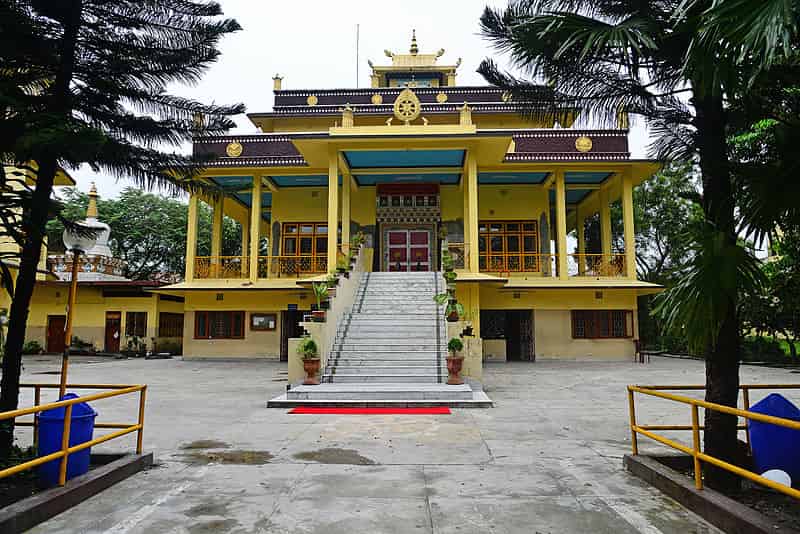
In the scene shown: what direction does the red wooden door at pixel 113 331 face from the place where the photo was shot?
facing the viewer

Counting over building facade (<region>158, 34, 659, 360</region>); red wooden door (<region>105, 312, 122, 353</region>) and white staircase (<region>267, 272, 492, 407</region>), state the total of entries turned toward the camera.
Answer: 3

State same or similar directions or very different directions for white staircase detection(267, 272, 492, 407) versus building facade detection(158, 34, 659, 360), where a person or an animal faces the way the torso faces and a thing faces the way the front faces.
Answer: same or similar directions

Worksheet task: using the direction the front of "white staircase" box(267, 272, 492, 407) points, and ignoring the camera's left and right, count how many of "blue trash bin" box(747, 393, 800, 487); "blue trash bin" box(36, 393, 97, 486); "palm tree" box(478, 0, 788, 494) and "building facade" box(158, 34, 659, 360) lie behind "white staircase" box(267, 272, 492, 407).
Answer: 1

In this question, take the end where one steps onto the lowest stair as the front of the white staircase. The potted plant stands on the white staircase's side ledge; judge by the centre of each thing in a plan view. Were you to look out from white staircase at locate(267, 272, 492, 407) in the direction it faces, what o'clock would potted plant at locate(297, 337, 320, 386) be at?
The potted plant is roughly at 2 o'clock from the white staircase.

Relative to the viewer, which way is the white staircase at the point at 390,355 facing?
toward the camera

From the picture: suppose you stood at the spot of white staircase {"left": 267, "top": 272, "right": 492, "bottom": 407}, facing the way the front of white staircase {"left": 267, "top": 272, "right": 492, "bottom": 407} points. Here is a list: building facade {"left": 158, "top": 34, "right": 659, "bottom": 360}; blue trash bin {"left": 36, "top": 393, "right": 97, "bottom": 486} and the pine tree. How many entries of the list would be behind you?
1

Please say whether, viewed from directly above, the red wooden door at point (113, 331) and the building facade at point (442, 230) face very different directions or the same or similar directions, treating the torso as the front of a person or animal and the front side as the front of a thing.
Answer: same or similar directions

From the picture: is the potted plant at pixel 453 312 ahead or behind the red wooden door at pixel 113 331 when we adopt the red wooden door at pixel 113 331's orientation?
ahead

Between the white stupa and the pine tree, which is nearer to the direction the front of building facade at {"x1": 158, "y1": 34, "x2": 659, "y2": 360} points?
the pine tree

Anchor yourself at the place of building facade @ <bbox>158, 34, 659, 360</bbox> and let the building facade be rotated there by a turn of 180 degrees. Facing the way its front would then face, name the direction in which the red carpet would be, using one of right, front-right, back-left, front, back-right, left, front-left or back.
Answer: back

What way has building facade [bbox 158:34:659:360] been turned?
toward the camera

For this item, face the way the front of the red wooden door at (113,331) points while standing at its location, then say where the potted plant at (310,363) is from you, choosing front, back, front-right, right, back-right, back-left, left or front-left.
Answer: front

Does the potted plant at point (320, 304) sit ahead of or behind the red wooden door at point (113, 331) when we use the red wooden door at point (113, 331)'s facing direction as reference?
ahead
